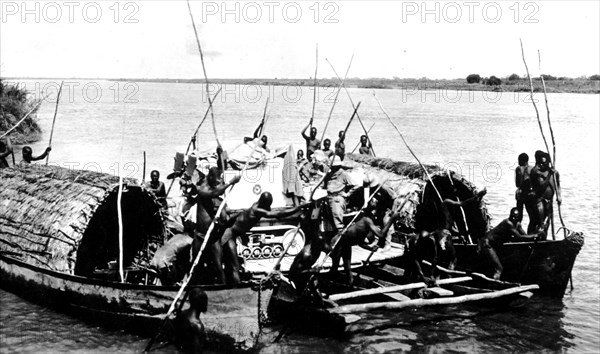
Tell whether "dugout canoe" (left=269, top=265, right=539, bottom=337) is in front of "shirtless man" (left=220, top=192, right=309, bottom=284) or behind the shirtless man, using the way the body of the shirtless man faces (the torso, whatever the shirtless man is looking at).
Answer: in front

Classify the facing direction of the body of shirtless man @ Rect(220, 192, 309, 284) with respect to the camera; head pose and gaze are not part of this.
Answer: to the viewer's right

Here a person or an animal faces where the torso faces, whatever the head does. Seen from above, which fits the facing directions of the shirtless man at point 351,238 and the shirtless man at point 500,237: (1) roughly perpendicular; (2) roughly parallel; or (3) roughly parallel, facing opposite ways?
roughly parallel

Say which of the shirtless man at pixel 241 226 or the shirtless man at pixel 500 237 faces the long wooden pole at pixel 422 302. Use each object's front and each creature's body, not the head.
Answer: the shirtless man at pixel 241 226

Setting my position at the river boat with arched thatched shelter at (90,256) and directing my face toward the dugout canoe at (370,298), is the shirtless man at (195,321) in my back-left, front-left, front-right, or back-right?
front-right
